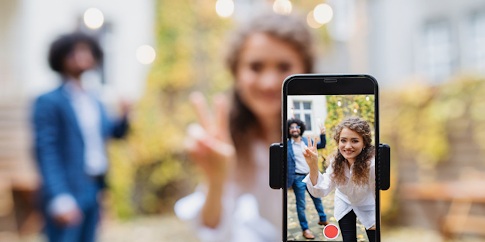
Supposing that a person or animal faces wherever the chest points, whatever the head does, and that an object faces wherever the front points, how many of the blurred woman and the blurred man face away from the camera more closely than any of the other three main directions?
0

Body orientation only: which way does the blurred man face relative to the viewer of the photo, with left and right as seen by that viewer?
facing the viewer and to the right of the viewer

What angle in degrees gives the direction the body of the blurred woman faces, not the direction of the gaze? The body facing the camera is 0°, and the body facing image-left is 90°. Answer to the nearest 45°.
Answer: approximately 0°

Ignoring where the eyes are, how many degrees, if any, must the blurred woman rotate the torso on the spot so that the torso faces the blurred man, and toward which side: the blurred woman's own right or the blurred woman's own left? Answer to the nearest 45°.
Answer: approximately 135° to the blurred woman's own right

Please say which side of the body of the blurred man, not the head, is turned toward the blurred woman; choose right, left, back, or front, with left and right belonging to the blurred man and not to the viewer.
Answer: front
